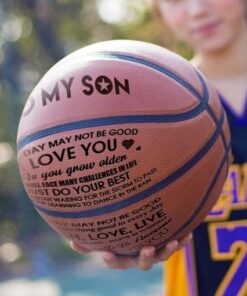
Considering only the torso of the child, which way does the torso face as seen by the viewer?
toward the camera
